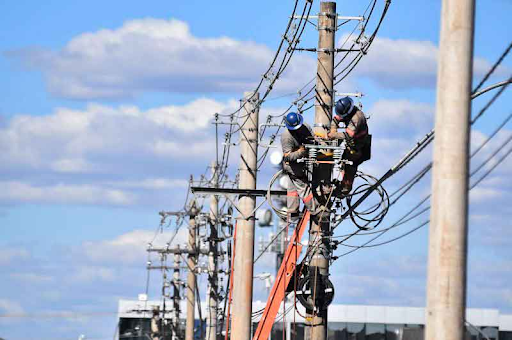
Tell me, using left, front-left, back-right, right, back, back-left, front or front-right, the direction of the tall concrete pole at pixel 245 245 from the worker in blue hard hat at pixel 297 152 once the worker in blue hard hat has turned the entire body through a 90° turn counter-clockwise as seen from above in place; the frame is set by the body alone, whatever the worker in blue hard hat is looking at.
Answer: front-left

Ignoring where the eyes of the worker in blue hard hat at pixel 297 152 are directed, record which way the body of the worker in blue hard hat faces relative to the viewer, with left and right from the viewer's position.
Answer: facing the viewer and to the right of the viewer

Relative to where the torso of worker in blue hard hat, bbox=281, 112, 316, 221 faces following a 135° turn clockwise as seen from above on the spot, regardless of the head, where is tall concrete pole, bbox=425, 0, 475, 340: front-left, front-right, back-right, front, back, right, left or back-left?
left

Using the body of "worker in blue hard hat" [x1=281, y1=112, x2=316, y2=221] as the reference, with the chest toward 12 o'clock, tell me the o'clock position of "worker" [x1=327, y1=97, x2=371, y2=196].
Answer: The worker is roughly at 12 o'clock from the worker in blue hard hat.

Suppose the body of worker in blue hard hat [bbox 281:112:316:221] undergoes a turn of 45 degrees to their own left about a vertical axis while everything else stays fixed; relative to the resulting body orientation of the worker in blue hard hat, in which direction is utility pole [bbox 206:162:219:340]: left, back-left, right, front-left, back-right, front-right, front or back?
left

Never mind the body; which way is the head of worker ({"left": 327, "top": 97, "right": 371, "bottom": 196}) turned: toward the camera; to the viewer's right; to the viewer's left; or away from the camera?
to the viewer's left
